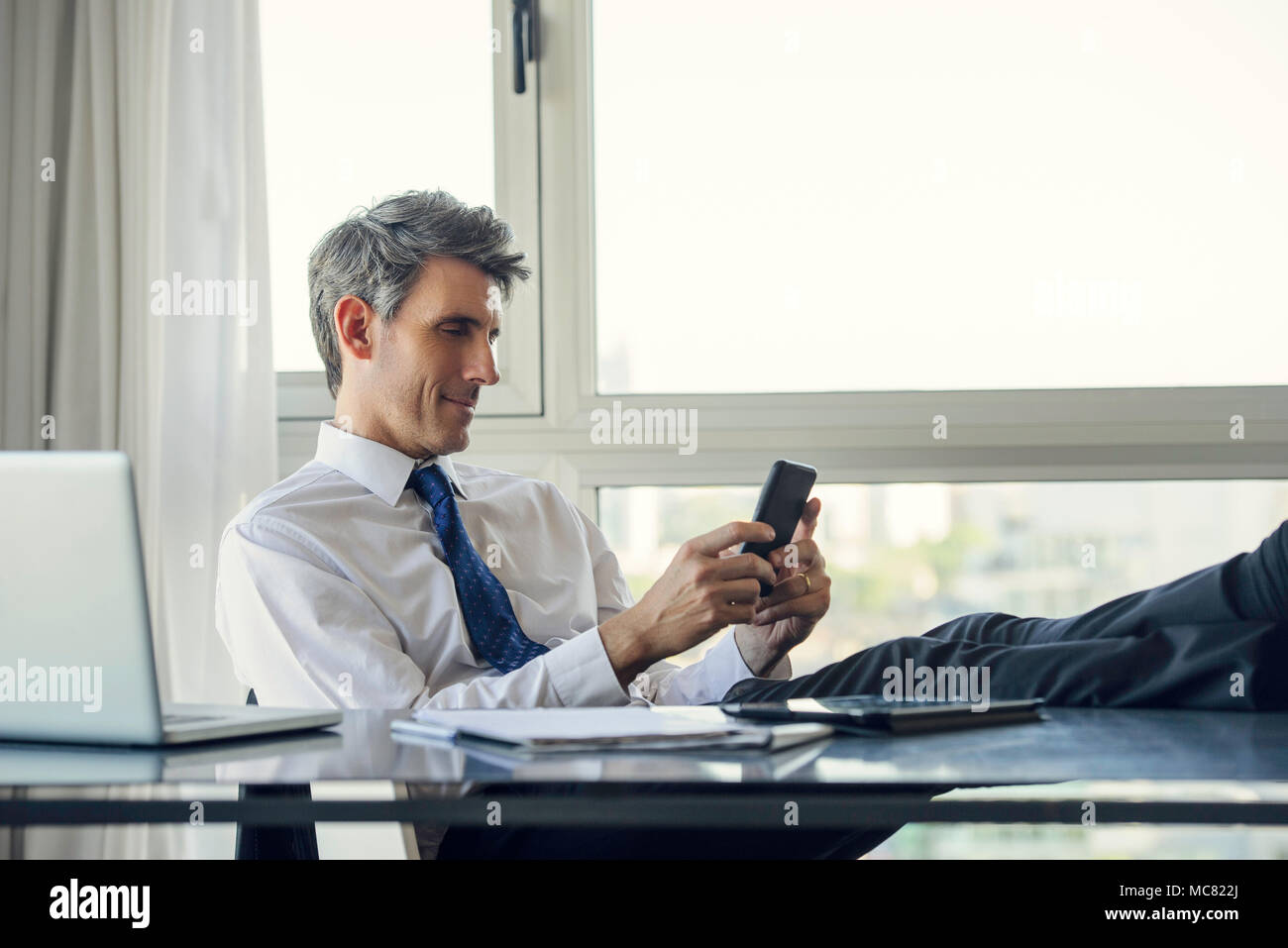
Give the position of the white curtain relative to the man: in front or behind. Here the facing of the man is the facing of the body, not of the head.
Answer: behind

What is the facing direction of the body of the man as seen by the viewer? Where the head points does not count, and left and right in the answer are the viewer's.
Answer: facing the viewer and to the right of the viewer

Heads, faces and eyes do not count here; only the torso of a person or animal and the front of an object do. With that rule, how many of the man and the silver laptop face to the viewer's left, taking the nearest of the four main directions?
0

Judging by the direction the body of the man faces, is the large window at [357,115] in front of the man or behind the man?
behind
